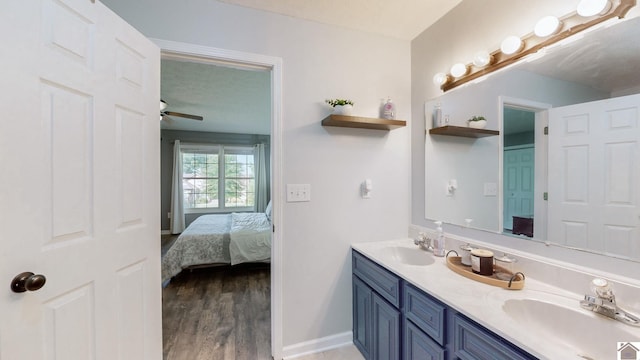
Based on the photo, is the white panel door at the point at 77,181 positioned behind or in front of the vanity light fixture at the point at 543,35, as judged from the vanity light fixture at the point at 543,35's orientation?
in front

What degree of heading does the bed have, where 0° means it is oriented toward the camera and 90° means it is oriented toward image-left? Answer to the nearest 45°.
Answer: approximately 90°

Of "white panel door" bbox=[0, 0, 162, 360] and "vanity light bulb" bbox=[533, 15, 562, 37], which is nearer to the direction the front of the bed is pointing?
the white panel door

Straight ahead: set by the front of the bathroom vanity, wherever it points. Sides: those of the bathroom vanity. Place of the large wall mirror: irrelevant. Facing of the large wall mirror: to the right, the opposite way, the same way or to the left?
the same way

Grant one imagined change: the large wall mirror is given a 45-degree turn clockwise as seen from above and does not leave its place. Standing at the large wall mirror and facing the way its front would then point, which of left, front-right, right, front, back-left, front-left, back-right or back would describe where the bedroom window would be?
front

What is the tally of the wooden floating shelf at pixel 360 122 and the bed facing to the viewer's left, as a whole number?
1

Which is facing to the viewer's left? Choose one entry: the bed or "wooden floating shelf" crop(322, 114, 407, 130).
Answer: the bed

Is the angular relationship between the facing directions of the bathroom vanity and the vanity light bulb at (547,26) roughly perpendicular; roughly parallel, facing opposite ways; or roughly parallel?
roughly parallel

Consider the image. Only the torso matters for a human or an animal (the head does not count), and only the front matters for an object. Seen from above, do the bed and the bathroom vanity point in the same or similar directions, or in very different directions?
same or similar directions

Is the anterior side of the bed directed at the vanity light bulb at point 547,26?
no

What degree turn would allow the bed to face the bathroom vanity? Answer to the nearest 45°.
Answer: approximately 90° to its left

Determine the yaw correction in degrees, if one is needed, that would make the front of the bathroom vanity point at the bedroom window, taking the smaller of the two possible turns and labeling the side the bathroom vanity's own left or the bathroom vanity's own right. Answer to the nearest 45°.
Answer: approximately 45° to the bathroom vanity's own right

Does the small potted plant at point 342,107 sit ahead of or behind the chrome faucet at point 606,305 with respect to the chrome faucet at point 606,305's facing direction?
ahead
